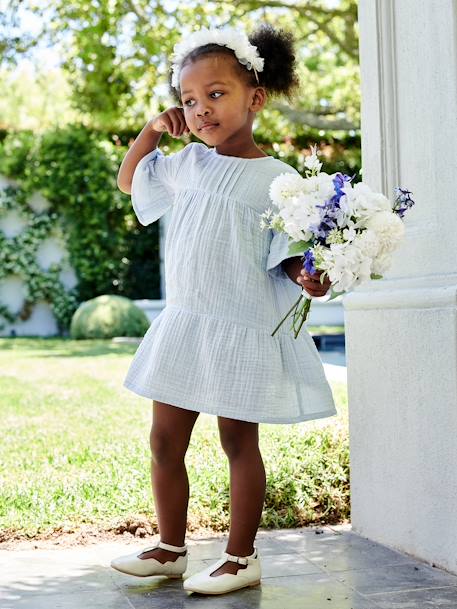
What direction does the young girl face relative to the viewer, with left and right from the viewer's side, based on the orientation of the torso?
facing the viewer and to the left of the viewer

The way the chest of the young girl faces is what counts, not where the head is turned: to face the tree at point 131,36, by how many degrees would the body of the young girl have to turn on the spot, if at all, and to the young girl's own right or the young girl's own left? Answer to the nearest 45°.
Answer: approximately 135° to the young girl's own right

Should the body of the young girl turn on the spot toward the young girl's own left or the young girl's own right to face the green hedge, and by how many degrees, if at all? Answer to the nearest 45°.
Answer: approximately 135° to the young girl's own right

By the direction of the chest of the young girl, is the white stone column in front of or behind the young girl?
behind

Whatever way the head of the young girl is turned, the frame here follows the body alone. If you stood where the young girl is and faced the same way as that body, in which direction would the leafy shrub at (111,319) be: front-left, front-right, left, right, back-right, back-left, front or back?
back-right
